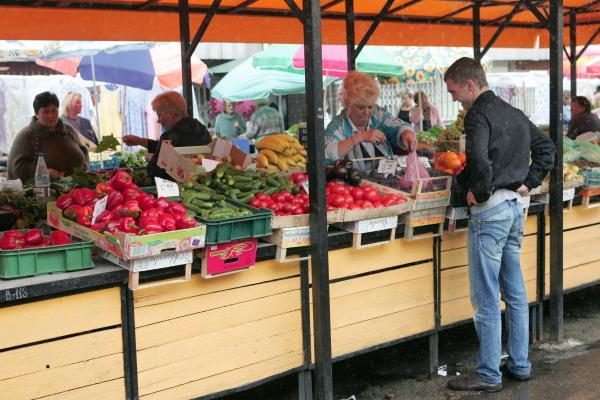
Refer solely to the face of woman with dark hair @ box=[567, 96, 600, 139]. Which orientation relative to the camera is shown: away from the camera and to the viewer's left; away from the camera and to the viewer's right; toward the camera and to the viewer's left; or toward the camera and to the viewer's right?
toward the camera and to the viewer's left

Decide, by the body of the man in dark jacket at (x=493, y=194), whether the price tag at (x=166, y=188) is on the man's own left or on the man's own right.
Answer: on the man's own left

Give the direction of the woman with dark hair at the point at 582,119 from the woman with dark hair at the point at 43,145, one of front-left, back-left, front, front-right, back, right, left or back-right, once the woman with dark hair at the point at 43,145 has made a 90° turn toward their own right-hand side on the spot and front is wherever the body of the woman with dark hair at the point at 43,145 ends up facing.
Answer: back-left

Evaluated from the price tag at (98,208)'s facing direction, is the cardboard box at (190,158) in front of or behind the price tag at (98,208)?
behind

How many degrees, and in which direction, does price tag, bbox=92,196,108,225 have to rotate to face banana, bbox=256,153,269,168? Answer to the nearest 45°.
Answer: approximately 135° to its left

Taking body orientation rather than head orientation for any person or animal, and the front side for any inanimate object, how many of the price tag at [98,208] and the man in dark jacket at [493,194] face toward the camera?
1

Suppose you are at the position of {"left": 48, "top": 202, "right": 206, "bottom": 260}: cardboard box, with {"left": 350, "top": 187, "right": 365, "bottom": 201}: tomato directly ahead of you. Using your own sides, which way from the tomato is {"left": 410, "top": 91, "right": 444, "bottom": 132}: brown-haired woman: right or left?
left

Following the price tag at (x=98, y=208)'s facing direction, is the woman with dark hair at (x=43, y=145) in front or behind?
behind

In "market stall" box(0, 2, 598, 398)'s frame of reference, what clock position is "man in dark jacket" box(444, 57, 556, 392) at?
The man in dark jacket is roughly at 10 o'clock from the market stall.

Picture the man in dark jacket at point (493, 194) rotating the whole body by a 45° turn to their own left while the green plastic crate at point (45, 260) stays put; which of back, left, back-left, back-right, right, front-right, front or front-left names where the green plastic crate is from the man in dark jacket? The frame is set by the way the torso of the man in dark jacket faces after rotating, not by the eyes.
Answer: front-left

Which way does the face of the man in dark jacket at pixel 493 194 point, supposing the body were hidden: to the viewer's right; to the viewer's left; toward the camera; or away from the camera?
to the viewer's left

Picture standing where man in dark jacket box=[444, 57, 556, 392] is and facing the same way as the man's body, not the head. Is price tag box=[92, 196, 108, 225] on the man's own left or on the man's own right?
on the man's own left
